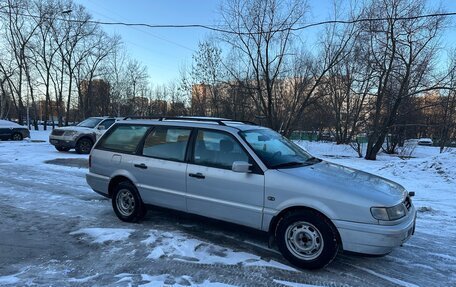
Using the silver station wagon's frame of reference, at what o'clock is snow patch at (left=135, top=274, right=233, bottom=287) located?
The snow patch is roughly at 3 o'clock from the silver station wagon.

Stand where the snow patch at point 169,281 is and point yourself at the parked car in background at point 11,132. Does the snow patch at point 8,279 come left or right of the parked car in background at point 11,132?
left

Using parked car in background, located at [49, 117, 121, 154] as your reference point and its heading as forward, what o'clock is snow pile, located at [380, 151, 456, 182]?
The snow pile is roughly at 9 o'clock from the parked car in background.

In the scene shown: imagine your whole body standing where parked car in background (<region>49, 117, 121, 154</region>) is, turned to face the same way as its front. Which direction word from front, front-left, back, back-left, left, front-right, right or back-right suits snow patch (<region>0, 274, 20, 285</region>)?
front-left

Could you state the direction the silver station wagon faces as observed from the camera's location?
facing the viewer and to the right of the viewer

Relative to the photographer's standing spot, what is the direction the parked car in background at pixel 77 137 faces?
facing the viewer and to the left of the viewer

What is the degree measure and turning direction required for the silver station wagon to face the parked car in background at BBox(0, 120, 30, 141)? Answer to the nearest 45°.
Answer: approximately 180°

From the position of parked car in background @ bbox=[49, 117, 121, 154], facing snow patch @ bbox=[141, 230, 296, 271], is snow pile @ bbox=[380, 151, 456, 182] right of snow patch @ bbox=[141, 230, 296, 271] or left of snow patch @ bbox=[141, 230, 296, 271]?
left
